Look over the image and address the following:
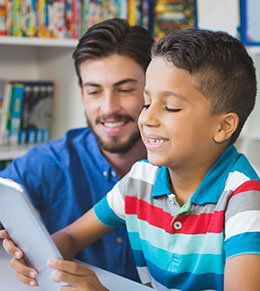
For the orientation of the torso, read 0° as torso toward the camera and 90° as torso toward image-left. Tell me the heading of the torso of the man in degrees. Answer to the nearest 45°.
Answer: approximately 0°

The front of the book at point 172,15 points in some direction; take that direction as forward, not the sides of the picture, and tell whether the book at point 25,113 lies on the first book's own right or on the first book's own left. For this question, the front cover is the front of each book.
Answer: on the first book's own right

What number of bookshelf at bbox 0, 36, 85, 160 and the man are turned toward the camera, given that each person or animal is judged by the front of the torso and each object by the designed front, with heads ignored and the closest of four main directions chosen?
2

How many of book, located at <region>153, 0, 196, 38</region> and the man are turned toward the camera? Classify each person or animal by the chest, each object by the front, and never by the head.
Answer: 2

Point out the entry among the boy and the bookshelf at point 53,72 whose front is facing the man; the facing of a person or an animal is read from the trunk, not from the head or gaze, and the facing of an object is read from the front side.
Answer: the bookshelf

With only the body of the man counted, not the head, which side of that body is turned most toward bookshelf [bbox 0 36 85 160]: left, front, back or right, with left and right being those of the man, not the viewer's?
back

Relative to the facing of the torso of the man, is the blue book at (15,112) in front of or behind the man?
behind
